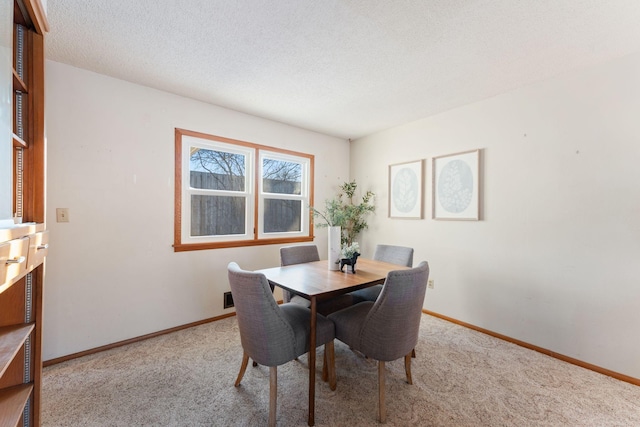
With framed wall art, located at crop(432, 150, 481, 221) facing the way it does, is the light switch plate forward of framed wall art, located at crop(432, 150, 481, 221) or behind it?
forward

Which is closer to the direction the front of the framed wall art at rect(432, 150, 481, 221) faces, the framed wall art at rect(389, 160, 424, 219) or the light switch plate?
the light switch plate

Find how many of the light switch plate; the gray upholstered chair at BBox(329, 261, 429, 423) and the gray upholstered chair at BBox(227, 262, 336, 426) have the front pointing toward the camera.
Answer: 1

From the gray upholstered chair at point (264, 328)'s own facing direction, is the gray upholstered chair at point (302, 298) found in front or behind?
in front

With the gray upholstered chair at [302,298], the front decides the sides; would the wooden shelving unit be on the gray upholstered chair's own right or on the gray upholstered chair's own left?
on the gray upholstered chair's own right

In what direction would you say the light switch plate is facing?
toward the camera

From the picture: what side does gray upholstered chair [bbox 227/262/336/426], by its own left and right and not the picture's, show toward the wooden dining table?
front

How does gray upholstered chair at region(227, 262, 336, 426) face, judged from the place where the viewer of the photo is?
facing away from the viewer and to the right of the viewer

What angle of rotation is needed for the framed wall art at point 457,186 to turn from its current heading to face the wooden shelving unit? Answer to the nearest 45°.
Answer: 0° — it already faces it

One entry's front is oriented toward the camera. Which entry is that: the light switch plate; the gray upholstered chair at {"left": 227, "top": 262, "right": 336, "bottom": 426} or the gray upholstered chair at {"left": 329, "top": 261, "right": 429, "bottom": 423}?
the light switch plate

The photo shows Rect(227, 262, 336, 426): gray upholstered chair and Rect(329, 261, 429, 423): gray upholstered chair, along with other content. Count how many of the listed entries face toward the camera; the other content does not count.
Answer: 0

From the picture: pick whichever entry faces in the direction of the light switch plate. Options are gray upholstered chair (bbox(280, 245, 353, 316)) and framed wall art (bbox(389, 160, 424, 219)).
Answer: the framed wall art

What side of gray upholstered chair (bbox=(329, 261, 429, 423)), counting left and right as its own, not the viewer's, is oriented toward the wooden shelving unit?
left

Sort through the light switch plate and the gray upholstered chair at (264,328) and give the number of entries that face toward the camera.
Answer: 1

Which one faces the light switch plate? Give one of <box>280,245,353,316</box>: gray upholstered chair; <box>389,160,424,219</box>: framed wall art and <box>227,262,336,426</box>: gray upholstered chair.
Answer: the framed wall art

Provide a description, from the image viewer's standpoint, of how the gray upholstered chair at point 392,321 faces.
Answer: facing away from the viewer and to the left of the viewer

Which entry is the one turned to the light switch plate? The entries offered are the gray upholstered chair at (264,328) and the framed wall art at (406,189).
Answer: the framed wall art

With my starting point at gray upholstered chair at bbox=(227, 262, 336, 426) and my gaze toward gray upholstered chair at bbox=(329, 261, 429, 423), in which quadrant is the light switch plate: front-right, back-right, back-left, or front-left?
back-left
